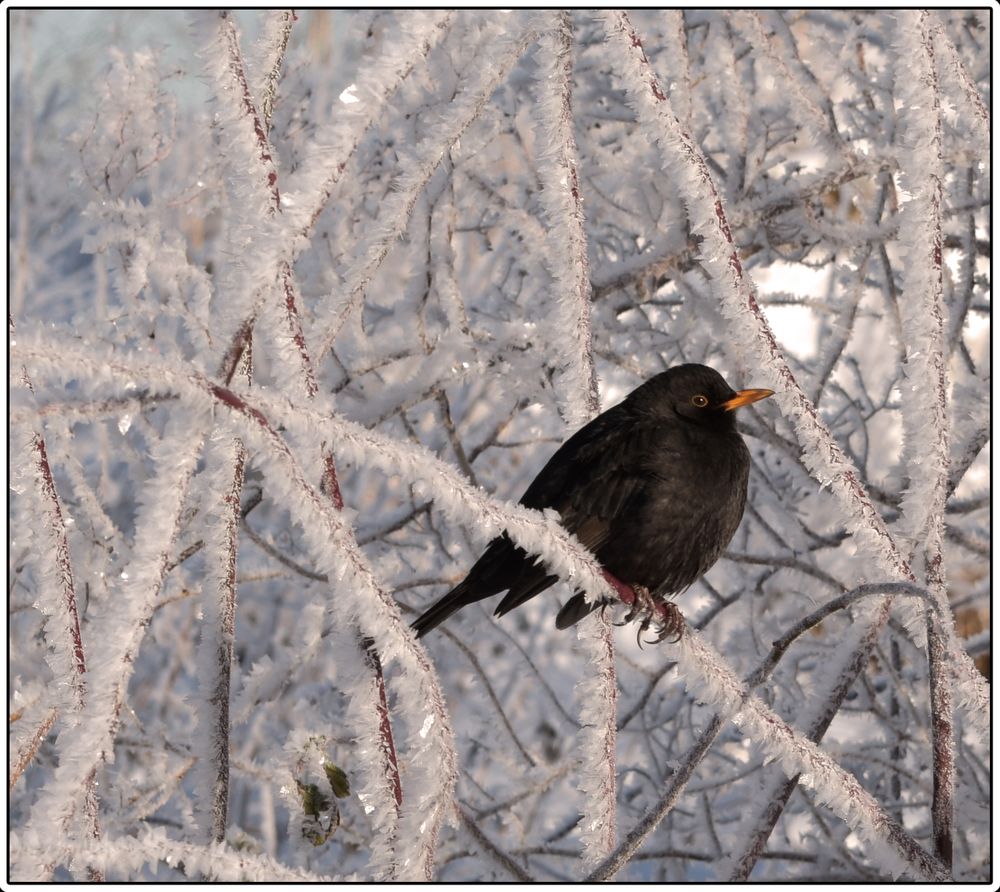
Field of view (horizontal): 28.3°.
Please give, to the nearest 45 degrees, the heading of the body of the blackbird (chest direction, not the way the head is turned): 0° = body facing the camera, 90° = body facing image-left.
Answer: approximately 270°

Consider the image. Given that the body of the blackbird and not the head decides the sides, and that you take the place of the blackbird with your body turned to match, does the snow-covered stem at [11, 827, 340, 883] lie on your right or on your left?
on your right

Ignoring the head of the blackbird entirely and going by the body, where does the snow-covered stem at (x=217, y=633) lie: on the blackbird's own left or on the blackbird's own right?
on the blackbird's own right

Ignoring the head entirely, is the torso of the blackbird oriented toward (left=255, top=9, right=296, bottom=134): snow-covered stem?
no

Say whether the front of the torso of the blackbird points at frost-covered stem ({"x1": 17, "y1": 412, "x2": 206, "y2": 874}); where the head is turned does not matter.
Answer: no

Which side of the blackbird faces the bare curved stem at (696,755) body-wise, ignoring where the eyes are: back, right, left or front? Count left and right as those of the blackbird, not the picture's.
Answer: right

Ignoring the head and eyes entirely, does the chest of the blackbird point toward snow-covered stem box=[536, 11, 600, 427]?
no

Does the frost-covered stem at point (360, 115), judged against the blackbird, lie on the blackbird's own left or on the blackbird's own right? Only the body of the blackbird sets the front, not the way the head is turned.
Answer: on the blackbird's own right
